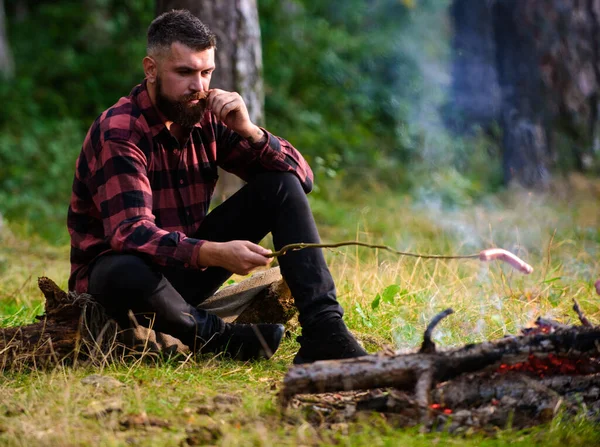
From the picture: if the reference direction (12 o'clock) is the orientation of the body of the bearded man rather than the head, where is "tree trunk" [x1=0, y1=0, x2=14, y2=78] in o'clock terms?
The tree trunk is roughly at 7 o'clock from the bearded man.

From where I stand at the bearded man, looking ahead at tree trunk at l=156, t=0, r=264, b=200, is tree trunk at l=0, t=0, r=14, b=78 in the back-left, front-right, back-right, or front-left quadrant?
front-left

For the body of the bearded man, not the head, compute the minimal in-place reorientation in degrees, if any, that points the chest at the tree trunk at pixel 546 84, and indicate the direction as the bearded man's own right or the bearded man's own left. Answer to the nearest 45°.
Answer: approximately 90° to the bearded man's own left

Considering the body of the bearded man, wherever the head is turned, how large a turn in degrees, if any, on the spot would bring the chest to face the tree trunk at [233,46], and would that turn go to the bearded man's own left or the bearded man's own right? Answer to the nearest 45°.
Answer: approximately 135° to the bearded man's own left

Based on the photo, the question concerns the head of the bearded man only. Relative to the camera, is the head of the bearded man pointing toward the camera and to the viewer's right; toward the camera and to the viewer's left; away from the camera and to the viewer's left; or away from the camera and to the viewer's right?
toward the camera and to the viewer's right

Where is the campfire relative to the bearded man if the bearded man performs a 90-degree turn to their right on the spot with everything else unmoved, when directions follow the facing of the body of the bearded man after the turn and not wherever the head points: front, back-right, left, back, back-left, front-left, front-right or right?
left

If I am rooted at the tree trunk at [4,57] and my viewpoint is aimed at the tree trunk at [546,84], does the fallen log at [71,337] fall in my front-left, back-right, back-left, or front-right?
front-right

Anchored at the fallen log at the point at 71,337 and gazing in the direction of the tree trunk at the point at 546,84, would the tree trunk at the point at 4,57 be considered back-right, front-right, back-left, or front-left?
front-left

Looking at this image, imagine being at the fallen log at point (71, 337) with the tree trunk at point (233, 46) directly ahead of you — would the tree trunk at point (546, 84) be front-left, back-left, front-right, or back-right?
front-right

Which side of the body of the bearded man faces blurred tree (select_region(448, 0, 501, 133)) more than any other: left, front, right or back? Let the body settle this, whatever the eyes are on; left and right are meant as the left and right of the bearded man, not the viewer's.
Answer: left

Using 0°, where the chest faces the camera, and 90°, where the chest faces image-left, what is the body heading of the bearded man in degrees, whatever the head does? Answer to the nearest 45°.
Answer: approximately 315°
